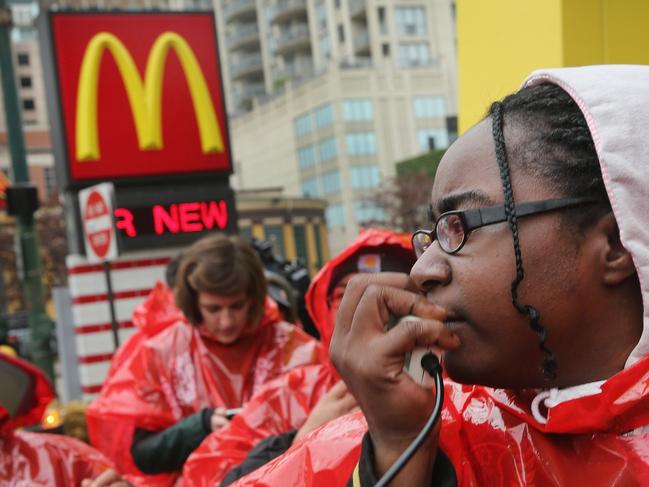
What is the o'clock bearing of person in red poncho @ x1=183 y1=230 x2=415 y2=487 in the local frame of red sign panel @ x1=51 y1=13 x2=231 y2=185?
The person in red poncho is roughly at 12 o'clock from the red sign panel.

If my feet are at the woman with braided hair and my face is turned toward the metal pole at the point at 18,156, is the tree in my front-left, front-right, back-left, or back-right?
front-right

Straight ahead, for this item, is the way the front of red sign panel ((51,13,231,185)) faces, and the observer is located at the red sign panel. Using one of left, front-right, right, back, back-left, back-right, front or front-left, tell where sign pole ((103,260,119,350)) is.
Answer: front

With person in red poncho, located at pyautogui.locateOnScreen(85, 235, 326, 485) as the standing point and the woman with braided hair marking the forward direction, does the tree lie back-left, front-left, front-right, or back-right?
back-left

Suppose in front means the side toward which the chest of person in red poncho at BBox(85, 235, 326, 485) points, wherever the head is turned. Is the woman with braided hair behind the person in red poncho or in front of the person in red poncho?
in front

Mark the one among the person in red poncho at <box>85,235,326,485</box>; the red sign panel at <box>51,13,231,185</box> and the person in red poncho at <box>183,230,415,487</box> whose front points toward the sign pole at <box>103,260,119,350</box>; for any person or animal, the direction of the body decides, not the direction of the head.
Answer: the red sign panel

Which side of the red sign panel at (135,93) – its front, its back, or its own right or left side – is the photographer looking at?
front

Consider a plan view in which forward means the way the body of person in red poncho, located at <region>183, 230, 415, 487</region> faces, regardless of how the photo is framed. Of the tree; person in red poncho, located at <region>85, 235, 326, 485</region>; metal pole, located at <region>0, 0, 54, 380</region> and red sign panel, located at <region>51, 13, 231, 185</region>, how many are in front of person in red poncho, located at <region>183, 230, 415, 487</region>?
0

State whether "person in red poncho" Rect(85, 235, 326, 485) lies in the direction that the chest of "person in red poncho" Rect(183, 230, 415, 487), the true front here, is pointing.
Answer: no

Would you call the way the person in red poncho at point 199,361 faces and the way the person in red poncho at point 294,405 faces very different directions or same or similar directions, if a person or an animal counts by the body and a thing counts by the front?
same or similar directions

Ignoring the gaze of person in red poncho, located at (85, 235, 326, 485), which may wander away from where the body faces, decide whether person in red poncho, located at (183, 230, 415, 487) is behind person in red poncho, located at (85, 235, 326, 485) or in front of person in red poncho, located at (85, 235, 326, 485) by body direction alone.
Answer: in front

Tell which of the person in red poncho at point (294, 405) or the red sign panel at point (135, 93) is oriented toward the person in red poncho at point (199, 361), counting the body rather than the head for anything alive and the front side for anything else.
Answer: the red sign panel

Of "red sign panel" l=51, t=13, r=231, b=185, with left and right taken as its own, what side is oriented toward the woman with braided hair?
front

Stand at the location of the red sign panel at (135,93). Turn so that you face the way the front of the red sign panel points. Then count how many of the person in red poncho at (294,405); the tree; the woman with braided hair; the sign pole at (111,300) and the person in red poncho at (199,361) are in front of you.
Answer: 4

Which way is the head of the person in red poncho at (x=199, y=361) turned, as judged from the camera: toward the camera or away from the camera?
toward the camera

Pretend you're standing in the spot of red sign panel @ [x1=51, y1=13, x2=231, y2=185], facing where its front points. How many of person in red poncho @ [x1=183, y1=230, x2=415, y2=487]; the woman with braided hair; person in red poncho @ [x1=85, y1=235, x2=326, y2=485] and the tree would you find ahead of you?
3

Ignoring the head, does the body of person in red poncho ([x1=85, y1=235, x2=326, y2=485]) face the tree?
no

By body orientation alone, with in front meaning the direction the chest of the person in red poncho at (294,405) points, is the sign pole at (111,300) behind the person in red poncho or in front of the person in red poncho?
behind

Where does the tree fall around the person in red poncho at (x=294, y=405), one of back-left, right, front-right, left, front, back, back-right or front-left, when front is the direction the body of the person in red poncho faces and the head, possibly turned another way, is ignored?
back-left

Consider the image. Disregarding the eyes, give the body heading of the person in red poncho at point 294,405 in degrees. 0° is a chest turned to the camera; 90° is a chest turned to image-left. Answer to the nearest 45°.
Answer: approximately 315°
